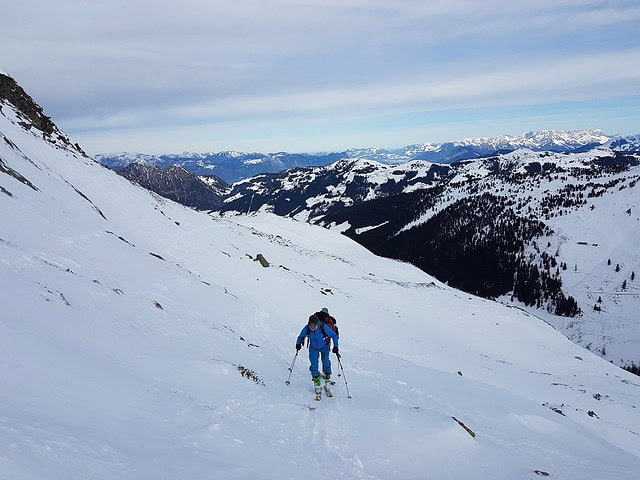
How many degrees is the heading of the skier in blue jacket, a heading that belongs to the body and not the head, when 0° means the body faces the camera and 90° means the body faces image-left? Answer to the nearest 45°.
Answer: approximately 0°
